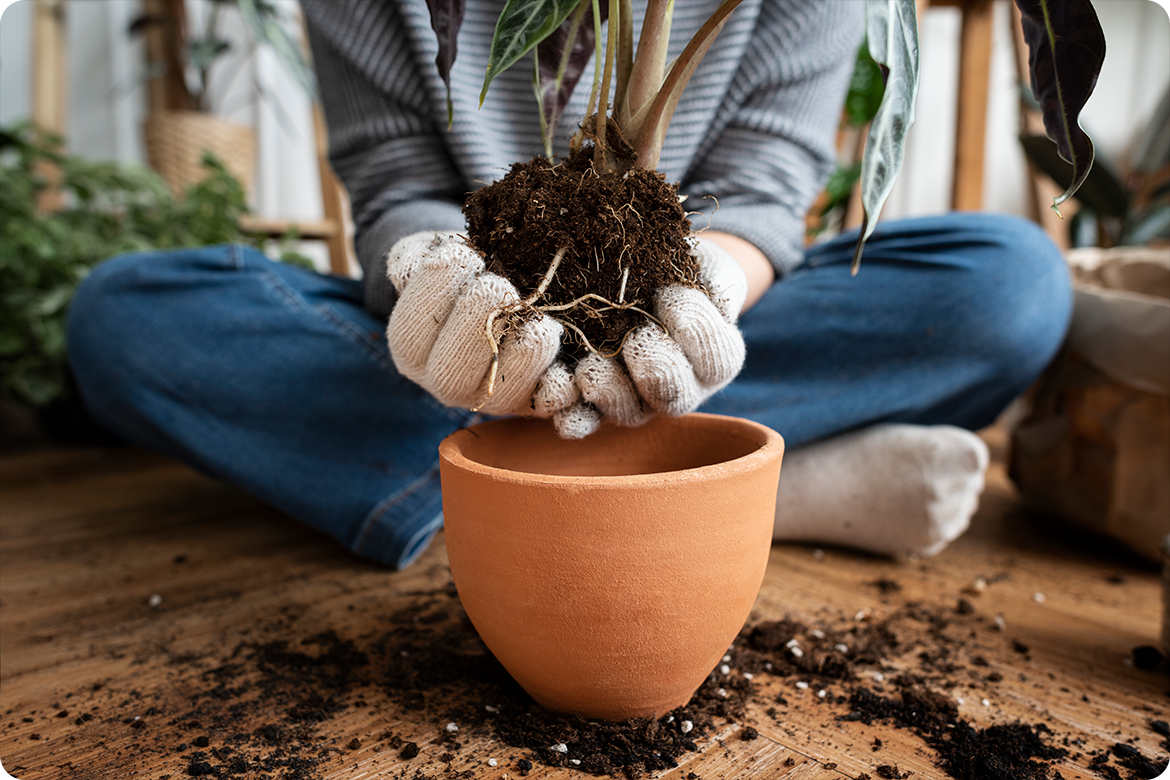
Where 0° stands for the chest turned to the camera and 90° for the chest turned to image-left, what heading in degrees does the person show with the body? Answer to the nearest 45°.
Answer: approximately 0°

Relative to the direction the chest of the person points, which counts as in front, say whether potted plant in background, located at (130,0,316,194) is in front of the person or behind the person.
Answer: behind

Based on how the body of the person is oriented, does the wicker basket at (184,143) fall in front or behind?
behind

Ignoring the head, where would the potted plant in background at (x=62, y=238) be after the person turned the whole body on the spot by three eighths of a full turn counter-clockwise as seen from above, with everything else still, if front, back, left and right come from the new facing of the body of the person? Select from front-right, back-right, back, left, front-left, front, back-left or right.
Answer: left
